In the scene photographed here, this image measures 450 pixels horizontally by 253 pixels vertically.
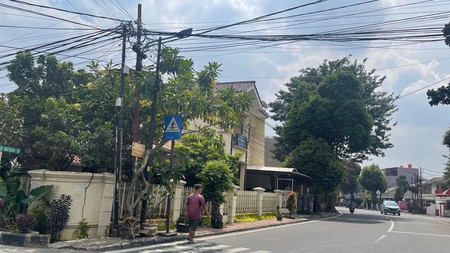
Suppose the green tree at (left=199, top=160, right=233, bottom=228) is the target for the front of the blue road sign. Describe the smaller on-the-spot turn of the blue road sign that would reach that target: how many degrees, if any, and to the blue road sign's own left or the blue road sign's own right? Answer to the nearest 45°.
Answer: approximately 135° to the blue road sign's own left

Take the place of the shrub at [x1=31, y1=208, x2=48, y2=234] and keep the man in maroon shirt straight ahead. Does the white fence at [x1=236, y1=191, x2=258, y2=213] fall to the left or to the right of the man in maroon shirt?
left

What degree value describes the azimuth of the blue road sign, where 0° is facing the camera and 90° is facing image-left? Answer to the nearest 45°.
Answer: approximately 0°

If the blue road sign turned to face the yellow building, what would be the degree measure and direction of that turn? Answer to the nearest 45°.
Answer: approximately 180°

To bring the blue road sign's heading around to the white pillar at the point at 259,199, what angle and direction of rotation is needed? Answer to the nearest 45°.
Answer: approximately 135° to its left

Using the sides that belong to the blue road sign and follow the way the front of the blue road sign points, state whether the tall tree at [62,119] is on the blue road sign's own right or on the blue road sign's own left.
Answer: on the blue road sign's own right

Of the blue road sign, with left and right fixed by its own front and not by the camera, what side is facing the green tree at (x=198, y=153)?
back
